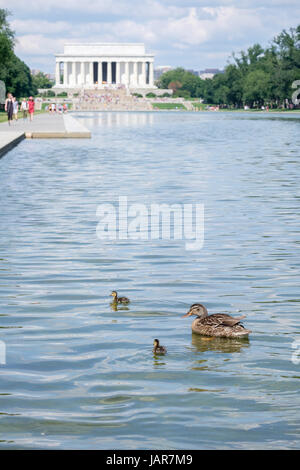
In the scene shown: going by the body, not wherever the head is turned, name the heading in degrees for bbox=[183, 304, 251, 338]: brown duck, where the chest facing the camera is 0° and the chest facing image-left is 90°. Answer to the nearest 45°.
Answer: approximately 90°

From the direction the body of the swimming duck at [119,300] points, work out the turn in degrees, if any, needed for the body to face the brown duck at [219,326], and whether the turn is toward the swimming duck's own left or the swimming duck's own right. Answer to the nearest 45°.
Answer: approximately 135° to the swimming duck's own left

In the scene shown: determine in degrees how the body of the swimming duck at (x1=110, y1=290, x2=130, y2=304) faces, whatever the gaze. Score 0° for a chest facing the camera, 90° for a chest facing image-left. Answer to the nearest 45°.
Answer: approximately 90°

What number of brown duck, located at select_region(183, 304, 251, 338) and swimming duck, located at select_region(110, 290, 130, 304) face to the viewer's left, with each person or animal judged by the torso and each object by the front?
2

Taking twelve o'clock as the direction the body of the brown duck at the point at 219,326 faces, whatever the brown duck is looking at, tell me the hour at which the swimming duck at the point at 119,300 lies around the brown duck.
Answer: The swimming duck is roughly at 2 o'clock from the brown duck.
